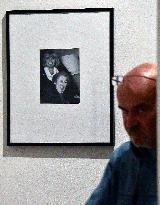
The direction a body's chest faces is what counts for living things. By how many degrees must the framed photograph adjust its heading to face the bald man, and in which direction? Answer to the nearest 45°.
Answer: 0° — it already faces them

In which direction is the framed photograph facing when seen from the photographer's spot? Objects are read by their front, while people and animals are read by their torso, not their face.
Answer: facing the viewer

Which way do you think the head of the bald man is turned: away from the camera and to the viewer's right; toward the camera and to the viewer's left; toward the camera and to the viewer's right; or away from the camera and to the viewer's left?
toward the camera and to the viewer's left
